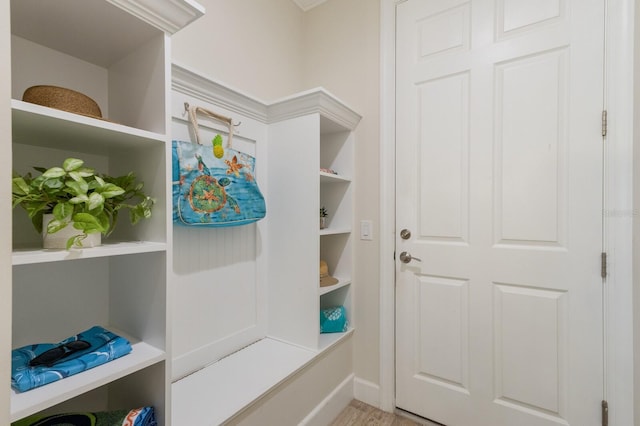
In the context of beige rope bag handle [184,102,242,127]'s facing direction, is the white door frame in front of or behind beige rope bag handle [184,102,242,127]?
in front

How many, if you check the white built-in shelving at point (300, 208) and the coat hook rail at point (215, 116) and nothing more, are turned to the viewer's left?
0

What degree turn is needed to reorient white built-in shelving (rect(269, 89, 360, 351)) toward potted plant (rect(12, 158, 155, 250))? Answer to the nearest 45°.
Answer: approximately 90° to its right

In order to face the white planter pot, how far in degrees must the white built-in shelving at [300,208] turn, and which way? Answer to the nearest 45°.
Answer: approximately 90° to its right

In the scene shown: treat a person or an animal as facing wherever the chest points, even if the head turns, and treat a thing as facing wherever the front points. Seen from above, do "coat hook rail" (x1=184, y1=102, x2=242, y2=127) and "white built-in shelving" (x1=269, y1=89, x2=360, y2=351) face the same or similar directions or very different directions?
same or similar directions

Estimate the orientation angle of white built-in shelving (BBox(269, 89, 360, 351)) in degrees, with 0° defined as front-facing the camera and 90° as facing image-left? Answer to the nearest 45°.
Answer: approximately 315°

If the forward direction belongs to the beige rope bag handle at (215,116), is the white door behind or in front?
in front

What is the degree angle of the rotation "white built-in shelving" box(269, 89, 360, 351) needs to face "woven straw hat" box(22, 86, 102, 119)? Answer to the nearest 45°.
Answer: approximately 90° to its right

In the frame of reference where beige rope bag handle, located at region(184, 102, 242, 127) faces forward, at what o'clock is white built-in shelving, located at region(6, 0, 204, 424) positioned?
The white built-in shelving is roughly at 3 o'clock from the beige rope bag handle.

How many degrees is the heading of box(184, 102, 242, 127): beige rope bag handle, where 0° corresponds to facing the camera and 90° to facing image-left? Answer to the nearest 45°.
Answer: approximately 315°
